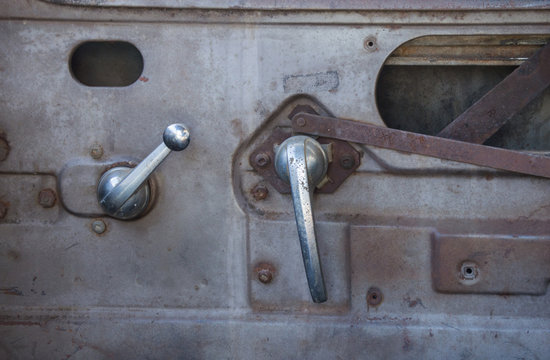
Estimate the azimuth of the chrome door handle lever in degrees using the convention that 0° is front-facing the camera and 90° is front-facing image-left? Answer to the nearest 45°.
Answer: approximately 0°
